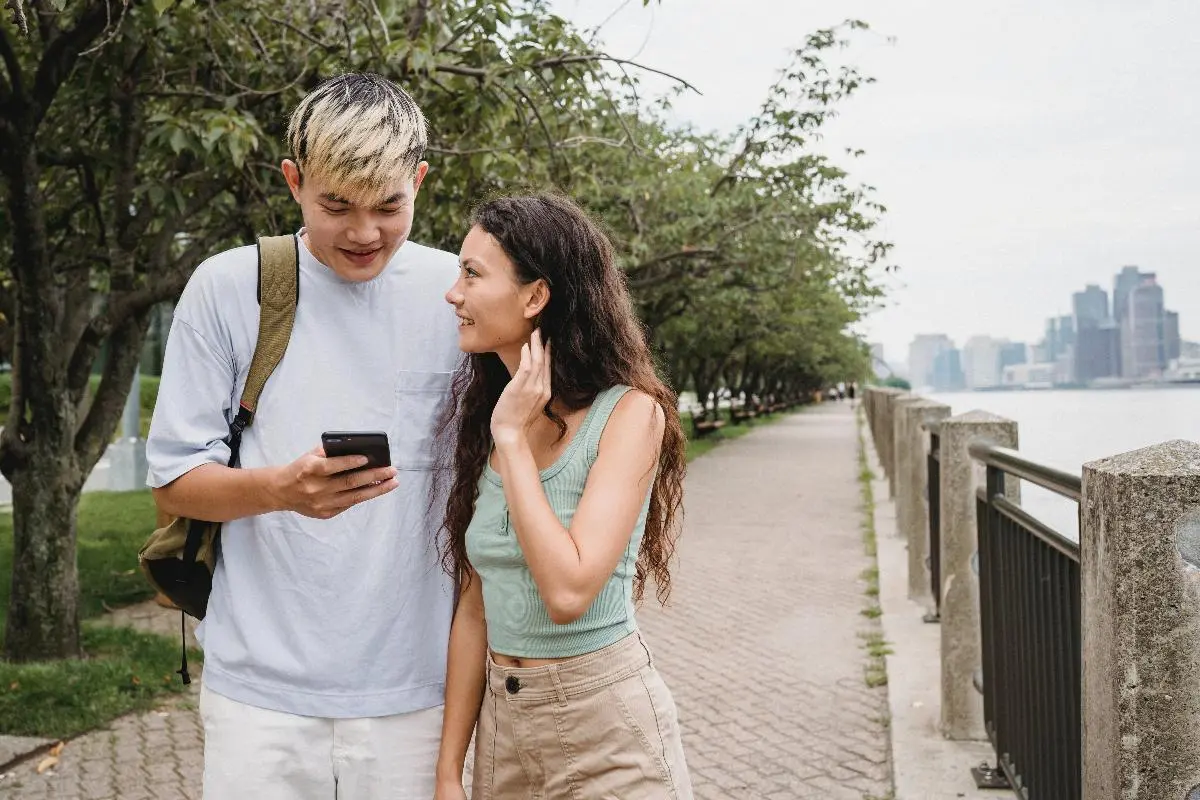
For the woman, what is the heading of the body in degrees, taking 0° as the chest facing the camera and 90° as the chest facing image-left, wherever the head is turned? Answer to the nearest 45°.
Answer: approximately 45°

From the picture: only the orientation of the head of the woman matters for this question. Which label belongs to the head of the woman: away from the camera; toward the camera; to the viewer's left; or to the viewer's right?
to the viewer's left

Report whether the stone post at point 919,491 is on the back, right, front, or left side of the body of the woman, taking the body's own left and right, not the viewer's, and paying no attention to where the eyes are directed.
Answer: back

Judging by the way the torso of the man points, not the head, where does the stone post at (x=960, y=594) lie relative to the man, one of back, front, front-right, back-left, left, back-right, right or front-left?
back-left

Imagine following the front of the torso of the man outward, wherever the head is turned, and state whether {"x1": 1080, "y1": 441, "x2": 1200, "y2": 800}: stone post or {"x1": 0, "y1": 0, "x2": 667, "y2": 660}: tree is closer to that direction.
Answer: the stone post

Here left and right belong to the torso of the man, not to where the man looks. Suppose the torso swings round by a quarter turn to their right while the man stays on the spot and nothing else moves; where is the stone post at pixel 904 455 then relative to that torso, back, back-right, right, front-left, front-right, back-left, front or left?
back-right

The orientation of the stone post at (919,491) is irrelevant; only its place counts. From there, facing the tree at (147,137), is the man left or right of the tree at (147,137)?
left

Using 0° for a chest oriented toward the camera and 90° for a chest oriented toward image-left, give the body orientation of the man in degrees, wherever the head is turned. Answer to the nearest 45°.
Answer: approximately 0°

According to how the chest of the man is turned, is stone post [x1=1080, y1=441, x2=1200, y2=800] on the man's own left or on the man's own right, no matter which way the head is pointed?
on the man's own left
